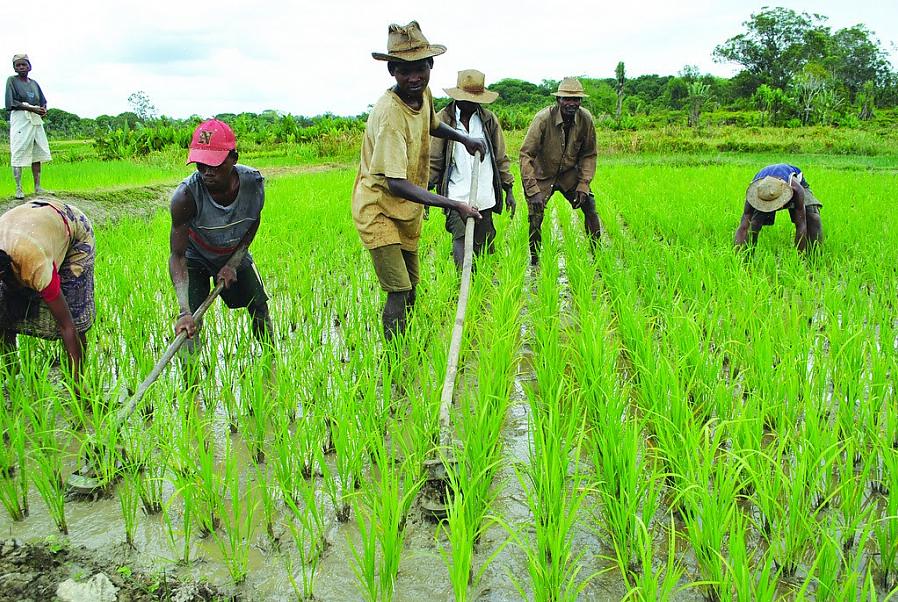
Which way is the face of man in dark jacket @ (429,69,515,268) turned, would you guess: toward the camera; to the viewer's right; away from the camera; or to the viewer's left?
toward the camera

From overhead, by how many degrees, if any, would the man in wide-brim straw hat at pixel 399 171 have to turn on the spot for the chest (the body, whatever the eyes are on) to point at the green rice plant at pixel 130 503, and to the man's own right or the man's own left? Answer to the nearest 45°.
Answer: approximately 90° to the man's own right

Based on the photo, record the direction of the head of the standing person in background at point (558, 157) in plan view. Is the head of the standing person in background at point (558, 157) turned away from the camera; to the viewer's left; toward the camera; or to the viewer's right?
toward the camera

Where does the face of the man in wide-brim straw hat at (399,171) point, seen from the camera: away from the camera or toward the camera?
toward the camera

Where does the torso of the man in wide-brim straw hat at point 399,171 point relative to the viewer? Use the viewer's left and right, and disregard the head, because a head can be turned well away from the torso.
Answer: facing the viewer and to the right of the viewer

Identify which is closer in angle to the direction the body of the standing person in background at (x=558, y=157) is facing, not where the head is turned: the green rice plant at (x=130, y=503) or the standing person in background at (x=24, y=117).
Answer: the green rice plant

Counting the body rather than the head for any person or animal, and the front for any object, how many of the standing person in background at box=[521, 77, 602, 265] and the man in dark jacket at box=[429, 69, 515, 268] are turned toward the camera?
2

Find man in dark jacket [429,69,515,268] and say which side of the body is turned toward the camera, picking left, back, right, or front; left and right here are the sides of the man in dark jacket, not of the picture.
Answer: front

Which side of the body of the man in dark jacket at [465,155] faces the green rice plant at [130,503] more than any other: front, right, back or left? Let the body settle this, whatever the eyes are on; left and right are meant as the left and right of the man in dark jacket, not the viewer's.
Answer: front

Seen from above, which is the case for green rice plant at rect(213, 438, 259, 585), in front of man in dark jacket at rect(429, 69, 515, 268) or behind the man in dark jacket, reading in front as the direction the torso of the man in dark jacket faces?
in front

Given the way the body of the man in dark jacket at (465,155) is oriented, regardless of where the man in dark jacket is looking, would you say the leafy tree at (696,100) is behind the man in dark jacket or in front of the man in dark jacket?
behind

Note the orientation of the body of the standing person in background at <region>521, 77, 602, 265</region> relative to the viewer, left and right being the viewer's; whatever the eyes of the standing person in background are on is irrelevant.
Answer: facing the viewer

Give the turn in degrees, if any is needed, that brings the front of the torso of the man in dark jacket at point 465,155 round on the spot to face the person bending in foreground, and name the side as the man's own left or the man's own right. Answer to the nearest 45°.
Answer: approximately 45° to the man's own right

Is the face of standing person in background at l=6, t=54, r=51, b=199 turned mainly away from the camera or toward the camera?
toward the camera

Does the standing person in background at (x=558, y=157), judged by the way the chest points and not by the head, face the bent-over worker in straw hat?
no

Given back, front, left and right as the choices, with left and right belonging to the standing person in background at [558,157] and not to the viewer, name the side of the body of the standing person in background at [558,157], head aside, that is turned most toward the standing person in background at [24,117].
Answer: right
